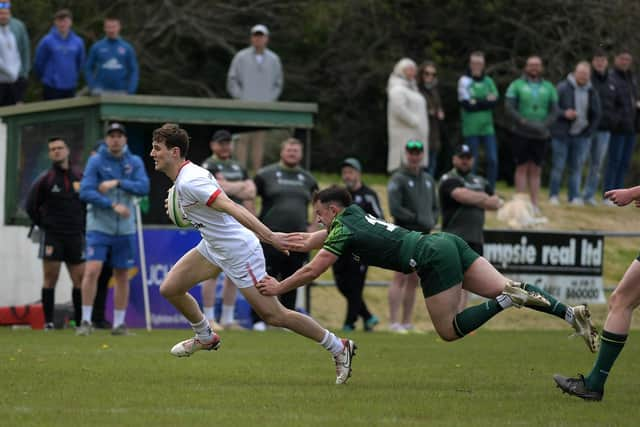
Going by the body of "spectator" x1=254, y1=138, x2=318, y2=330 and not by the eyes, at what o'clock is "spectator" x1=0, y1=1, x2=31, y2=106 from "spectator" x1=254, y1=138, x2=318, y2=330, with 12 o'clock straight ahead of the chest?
"spectator" x1=0, y1=1, x2=31, y2=106 is roughly at 4 o'clock from "spectator" x1=254, y1=138, x2=318, y2=330.

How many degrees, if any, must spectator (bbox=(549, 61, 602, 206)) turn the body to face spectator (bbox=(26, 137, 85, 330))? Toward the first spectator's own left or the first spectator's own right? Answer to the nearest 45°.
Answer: approximately 45° to the first spectator's own right

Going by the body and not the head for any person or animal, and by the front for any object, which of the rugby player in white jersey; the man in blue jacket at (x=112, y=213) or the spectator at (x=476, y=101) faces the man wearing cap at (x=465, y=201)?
the spectator

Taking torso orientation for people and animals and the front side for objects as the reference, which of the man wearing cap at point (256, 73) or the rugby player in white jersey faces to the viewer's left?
the rugby player in white jersey

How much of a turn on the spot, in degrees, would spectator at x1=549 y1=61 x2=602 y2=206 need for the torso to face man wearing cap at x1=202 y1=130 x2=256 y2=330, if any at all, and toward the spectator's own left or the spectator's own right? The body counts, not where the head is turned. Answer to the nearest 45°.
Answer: approximately 45° to the spectator's own right

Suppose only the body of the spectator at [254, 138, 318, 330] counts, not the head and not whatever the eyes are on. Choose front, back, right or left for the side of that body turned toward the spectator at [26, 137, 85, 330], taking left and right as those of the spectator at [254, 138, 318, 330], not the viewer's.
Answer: right
